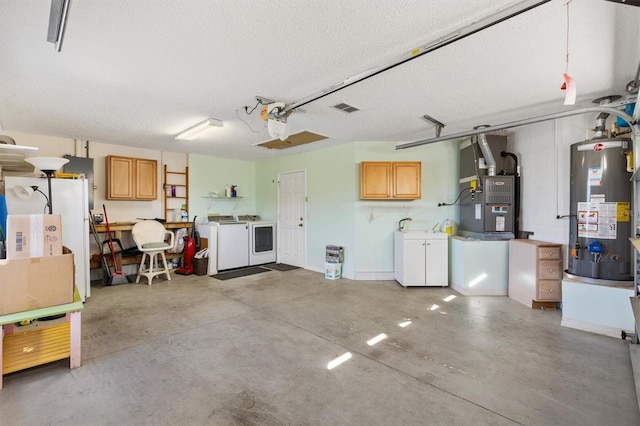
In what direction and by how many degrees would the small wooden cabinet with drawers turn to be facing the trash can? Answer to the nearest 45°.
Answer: approximately 135° to its right

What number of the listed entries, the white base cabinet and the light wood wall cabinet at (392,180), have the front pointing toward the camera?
2

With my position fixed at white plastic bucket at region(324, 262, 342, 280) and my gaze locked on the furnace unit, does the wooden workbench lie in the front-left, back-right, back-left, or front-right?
back-right

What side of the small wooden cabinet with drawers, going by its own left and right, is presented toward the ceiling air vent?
right

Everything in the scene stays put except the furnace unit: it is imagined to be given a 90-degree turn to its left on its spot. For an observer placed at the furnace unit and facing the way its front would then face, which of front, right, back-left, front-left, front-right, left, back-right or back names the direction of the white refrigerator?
back-right

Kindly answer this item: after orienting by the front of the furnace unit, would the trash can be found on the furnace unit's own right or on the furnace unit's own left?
on the furnace unit's own right

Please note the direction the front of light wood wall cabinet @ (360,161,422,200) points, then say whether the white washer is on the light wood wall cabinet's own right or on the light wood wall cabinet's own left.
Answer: on the light wood wall cabinet's own right
